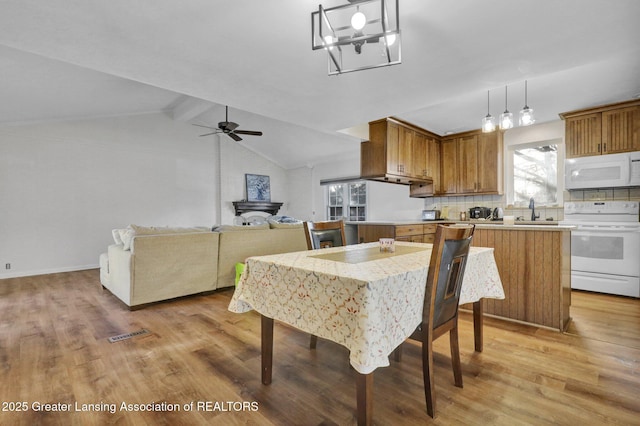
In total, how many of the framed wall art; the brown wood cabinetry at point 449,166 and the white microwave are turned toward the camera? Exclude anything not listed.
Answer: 3

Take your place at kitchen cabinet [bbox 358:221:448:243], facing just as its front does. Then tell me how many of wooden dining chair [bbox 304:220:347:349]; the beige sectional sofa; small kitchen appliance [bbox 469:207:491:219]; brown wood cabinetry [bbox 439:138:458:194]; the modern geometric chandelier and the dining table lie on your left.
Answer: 2

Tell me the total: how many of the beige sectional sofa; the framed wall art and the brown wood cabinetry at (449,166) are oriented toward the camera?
2

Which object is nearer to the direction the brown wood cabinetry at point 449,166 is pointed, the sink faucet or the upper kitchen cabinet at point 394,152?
the upper kitchen cabinet

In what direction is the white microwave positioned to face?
toward the camera

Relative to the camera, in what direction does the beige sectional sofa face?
facing away from the viewer and to the left of the viewer

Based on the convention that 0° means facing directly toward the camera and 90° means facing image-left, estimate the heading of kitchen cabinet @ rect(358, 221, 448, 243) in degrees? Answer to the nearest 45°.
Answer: approximately 315°

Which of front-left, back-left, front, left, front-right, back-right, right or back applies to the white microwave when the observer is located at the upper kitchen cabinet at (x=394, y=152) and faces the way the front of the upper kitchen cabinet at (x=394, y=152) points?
front-left

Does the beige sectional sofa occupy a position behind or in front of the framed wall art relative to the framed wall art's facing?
in front

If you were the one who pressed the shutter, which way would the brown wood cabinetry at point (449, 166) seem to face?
facing the viewer

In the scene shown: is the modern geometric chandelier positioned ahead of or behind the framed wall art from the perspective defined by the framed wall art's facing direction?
ahead
